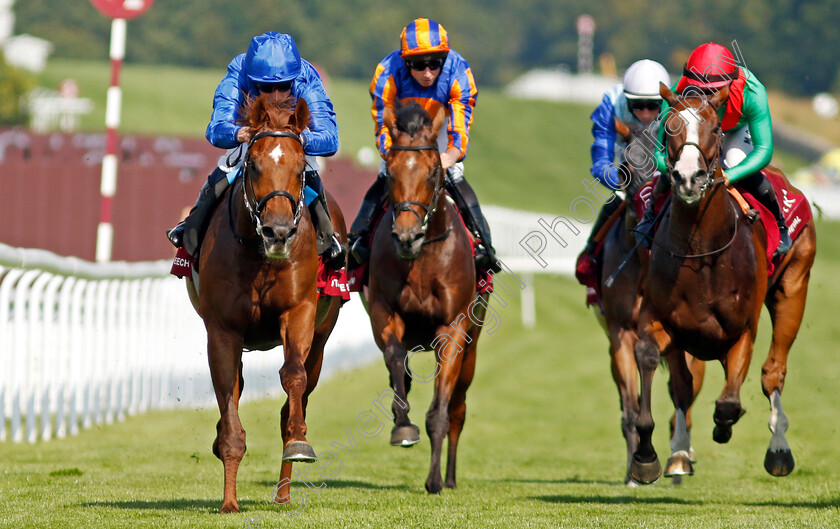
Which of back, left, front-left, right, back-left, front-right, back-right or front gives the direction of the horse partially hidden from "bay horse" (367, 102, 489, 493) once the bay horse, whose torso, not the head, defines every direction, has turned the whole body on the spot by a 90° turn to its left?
front-left

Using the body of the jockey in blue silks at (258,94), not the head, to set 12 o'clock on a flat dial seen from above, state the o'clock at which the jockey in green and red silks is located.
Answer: The jockey in green and red silks is roughly at 9 o'clock from the jockey in blue silks.

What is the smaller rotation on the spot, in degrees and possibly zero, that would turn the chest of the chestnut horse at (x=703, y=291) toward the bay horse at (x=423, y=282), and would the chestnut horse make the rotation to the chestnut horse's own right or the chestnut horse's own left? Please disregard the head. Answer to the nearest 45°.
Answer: approximately 90° to the chestnut horse's own right

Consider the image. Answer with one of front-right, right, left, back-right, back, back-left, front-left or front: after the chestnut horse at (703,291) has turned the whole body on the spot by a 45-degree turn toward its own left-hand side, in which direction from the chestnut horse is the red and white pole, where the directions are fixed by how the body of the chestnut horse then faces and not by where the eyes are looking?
back

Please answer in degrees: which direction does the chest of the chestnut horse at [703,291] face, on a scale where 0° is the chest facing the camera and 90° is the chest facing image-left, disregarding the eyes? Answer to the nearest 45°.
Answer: approximately 0°

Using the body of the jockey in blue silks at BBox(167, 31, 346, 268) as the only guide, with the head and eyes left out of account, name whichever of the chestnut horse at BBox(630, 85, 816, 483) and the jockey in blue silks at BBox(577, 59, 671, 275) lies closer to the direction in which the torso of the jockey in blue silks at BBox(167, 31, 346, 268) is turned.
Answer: the chestnut horse

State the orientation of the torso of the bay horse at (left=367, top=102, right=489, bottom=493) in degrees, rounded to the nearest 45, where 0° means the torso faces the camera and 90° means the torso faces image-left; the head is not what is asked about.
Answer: approximately 0°
